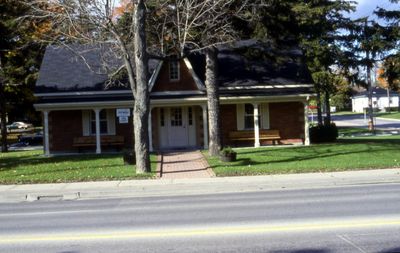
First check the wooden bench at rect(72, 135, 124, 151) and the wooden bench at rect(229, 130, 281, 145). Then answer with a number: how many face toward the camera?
2

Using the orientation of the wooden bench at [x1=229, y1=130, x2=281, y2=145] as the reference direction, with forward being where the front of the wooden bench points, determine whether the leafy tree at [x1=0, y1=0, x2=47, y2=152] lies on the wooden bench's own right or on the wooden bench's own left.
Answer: on the wooden bench's own right

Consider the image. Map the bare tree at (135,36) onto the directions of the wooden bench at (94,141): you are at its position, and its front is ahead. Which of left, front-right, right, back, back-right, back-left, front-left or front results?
front

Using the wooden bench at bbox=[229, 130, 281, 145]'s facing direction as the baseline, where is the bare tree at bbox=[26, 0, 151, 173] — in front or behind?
in front

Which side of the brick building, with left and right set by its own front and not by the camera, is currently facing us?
front

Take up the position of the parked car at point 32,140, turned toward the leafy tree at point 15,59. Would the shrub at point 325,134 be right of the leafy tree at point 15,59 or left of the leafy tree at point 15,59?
left

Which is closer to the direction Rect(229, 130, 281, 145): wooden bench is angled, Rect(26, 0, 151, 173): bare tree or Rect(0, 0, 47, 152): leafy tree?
the bare tree

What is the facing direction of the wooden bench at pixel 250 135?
toward the camera

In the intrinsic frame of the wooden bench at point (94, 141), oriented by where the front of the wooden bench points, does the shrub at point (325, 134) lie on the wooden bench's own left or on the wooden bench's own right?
on the wooden bench's own left

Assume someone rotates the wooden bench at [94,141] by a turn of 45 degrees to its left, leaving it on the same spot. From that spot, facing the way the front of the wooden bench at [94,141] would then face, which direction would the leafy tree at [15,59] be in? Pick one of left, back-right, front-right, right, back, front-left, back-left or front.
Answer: back

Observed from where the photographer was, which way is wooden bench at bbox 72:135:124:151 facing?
facing the viewer

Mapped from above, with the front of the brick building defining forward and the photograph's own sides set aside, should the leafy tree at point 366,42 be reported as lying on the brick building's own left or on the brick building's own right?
on the brick building's own left
